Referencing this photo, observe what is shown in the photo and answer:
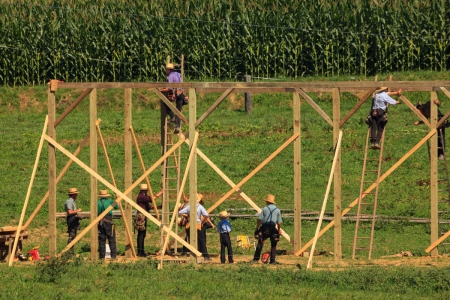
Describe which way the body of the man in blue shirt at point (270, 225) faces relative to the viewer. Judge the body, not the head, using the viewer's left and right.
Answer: facing away from the viewer

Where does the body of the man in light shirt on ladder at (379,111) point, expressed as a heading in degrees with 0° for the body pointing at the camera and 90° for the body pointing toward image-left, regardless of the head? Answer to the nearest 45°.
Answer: approximately 225°

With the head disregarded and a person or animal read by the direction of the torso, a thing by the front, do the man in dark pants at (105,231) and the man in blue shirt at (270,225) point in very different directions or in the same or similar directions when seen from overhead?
same or similar directions

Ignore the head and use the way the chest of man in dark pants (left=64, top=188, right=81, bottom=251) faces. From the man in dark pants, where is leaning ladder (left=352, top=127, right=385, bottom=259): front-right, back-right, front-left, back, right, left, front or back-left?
front

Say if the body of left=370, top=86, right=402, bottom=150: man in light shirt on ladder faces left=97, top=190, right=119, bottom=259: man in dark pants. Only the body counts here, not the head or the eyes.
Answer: no

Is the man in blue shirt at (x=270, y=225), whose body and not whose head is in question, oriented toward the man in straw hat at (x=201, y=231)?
no

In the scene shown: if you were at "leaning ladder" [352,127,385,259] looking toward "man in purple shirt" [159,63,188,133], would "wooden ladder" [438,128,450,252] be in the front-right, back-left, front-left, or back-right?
back-right

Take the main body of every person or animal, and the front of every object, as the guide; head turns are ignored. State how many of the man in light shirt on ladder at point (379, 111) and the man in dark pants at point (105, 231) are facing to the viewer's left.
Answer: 0

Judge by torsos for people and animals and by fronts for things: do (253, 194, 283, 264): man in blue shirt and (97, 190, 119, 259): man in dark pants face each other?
no

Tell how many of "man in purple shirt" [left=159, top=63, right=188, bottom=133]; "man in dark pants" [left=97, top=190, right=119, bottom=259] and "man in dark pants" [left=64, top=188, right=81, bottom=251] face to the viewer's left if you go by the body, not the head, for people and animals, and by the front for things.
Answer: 1

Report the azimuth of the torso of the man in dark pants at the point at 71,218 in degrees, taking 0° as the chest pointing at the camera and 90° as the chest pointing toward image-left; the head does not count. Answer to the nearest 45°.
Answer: approximately 270°
